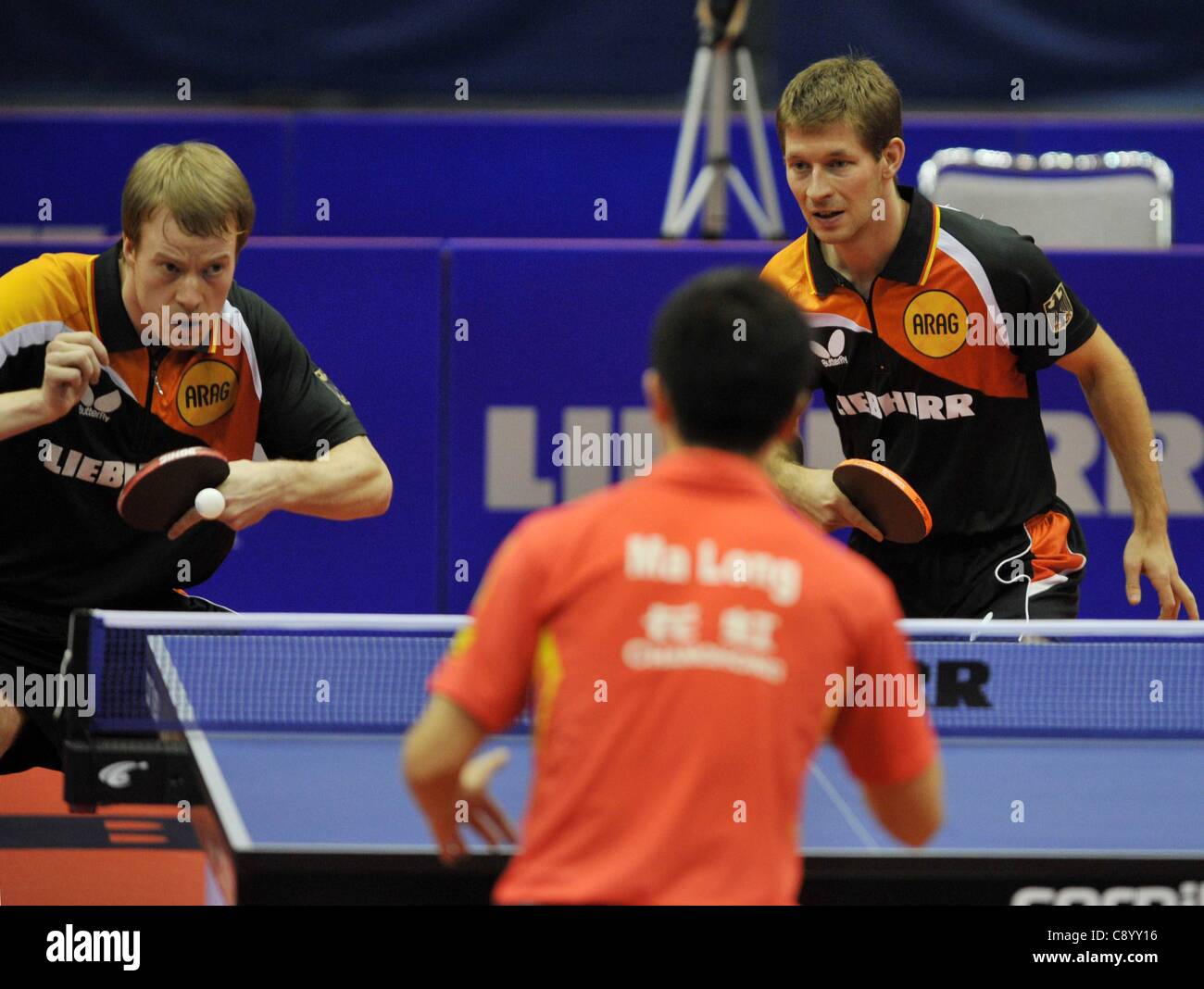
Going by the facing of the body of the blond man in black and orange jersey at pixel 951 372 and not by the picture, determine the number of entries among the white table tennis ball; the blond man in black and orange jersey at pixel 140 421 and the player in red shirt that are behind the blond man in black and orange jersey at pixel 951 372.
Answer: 0

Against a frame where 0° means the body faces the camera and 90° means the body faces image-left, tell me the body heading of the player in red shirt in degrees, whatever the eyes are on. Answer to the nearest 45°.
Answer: approximately 180°

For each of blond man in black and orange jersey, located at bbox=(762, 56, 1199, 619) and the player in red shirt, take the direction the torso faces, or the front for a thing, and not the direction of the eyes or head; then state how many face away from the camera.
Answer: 1

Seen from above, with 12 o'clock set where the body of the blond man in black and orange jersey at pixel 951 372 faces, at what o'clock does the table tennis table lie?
The table tennis table is roughly at 11 o'clock from the blond man in black and orange jersey.

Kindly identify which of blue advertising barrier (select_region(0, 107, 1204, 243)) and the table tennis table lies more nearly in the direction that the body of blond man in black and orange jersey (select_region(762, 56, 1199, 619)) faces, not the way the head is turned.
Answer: the table tennis table

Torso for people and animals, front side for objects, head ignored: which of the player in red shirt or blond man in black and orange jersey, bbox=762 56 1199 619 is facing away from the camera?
the player in red shirt

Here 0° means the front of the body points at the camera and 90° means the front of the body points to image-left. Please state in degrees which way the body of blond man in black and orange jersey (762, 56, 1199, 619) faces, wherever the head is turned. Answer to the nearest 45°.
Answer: approximately 45°

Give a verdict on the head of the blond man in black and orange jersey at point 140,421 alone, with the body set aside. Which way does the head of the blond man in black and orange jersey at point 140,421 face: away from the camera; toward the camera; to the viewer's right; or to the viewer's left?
toward the camera

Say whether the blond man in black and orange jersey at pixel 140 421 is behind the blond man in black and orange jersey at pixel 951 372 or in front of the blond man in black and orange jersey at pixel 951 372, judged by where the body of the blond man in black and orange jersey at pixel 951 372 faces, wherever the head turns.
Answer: in front

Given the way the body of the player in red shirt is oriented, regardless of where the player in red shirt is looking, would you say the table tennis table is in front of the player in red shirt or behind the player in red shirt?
in front

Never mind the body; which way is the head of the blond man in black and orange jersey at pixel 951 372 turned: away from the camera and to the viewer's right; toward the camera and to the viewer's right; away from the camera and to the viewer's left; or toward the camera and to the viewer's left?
toward the camera and to the viewer's left

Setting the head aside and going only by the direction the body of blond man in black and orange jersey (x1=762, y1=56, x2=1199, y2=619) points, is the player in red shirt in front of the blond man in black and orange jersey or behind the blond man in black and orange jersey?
in front

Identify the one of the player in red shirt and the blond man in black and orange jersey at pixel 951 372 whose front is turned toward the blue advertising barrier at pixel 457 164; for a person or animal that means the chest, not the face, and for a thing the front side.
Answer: the player in red shirt

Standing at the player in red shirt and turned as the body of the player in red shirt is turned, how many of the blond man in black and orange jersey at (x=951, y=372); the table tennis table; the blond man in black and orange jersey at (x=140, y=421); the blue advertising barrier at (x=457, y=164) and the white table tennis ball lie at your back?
0

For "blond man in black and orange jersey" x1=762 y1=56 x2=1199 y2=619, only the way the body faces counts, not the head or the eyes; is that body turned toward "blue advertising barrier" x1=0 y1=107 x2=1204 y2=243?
no

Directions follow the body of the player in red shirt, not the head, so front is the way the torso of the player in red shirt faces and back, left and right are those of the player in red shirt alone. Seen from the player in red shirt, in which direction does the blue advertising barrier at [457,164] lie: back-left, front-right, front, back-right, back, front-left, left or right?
front

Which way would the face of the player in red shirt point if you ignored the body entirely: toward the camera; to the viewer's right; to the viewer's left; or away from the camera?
away from the camera

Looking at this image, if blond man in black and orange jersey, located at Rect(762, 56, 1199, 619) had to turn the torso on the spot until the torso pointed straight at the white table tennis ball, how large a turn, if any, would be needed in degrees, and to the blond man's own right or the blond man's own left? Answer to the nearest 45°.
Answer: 0° — they already face it
